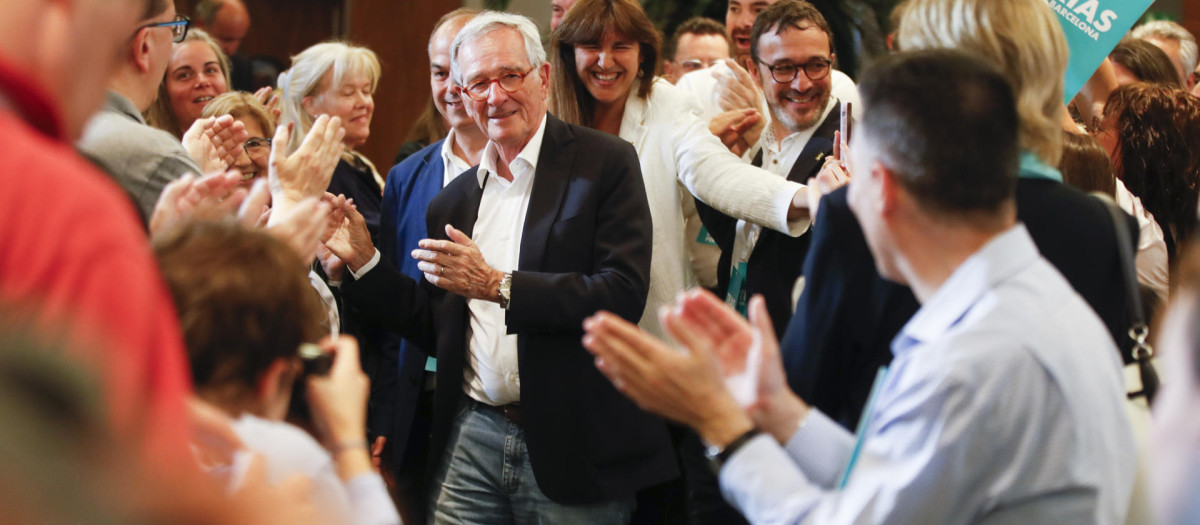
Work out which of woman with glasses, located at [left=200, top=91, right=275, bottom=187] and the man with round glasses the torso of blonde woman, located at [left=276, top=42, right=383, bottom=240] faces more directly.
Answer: the man with round glasses

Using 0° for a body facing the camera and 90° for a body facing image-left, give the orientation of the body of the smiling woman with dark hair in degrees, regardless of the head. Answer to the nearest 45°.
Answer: approximately 0°

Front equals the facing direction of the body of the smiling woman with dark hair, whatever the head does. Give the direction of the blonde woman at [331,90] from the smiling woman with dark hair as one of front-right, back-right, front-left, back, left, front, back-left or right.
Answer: back-right

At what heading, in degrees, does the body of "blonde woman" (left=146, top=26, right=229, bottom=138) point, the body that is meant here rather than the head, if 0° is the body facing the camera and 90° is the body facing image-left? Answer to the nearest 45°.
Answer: approximately 315°

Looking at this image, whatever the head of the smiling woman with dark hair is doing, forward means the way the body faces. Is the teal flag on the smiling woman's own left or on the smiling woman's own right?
on the smiling woman's own left

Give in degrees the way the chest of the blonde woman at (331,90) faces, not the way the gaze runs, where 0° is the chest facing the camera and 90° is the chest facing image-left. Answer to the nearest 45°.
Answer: approximately 315°
